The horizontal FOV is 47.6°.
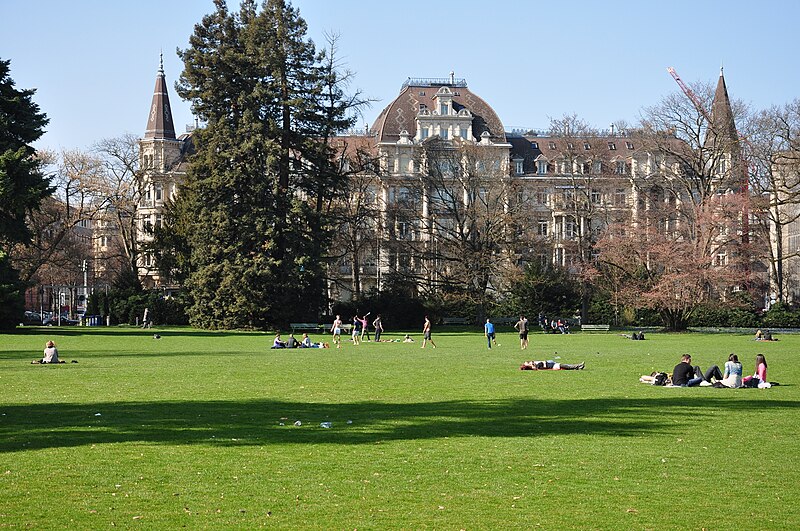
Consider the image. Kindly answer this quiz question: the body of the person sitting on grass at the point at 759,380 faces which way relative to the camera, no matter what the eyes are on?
to the viewer's left

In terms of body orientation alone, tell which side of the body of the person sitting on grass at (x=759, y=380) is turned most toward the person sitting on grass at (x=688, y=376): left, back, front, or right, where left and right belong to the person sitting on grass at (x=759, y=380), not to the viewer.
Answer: front

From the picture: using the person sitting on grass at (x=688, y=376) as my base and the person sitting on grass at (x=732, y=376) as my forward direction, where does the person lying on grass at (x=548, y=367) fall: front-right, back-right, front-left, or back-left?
back-left

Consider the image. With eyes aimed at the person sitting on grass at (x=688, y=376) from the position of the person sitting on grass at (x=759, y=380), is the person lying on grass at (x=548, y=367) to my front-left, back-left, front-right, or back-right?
front-right

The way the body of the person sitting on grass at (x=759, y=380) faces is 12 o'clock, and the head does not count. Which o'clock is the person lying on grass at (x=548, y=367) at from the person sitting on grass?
The person lying on grass is roughly at 1 o'clock from the person sitting on grass.

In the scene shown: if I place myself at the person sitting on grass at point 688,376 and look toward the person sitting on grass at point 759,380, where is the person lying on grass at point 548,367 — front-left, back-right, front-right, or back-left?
back-left
